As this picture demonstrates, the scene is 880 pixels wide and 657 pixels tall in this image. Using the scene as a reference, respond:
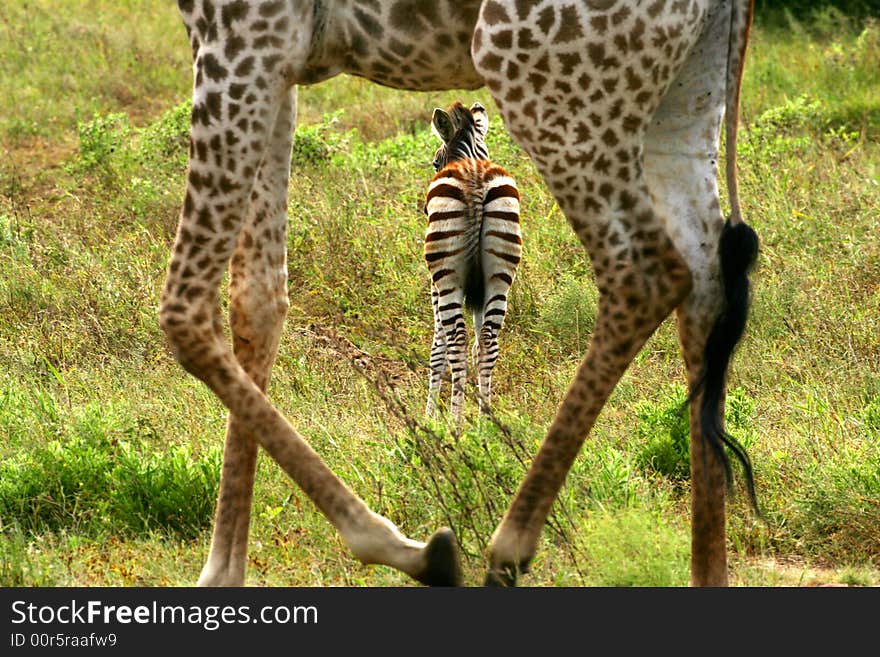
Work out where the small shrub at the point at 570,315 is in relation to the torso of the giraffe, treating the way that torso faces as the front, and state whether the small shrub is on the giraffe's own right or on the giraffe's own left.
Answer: on the giraffe's own right

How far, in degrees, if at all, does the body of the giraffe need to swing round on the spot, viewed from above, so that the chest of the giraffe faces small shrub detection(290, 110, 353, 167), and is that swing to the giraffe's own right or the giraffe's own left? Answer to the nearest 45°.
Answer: approximately 90° to the giraffe's own right

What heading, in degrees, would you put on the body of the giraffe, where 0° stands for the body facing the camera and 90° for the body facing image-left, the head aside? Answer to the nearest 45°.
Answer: approximately 90°

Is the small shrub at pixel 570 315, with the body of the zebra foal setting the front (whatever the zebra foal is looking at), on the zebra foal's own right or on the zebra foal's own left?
on the zebra foal's own right

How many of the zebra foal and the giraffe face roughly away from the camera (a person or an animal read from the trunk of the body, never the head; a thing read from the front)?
1

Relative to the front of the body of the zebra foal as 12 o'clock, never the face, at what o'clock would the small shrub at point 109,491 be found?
The small shrub is roughly at 7 o'clock from the zebra foal.

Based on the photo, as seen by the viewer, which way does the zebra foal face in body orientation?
away from the camera

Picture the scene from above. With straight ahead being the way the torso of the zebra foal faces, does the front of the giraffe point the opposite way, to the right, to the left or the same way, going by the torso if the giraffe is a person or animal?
to the left

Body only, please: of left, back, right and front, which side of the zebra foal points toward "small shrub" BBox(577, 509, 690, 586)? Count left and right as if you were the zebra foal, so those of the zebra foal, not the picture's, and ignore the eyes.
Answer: back

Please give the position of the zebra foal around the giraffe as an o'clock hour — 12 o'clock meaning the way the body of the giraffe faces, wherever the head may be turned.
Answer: The zebra foal is roughly at 3 o'clock from the giraffe.

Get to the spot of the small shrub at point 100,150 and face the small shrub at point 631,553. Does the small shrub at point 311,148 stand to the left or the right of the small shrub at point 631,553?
left

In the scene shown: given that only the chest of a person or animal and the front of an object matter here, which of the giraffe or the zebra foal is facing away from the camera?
the zebra foal

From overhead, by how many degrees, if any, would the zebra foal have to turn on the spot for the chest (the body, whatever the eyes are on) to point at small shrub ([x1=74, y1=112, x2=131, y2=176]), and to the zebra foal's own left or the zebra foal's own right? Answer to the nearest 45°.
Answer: approximately 45° to the zebra foal's own left
